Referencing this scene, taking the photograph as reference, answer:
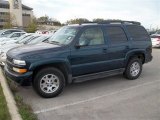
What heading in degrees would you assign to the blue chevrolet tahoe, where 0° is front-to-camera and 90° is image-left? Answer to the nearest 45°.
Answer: approximately 45°

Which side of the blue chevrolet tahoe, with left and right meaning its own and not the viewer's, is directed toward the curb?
front
